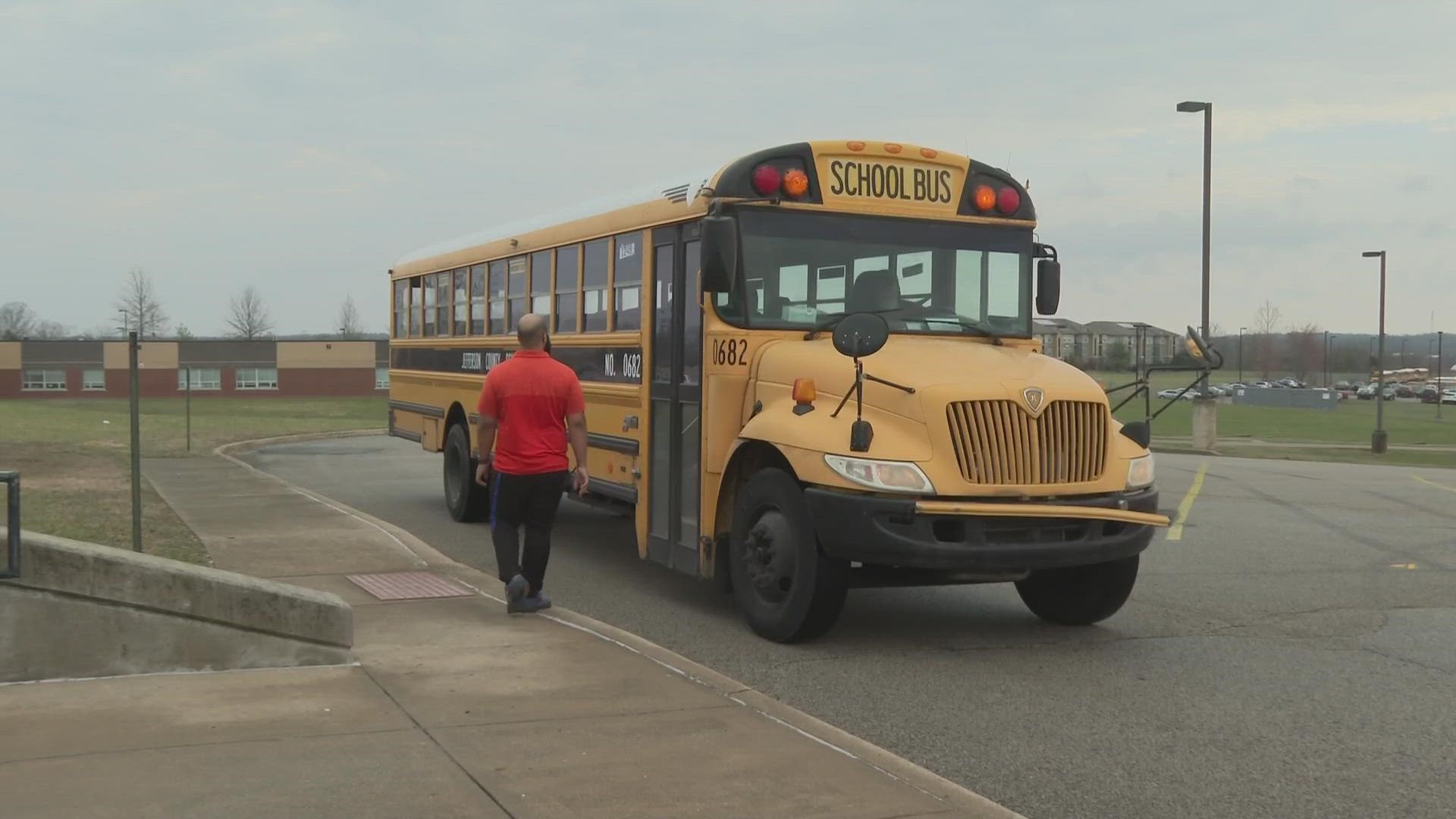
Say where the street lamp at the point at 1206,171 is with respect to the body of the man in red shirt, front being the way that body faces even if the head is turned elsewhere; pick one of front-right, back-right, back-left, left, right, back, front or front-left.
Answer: front-right

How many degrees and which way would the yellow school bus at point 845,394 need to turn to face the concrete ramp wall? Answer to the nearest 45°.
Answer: approximately 90° to its right

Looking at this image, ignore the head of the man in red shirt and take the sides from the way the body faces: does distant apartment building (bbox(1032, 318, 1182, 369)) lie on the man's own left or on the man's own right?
on the man's own right

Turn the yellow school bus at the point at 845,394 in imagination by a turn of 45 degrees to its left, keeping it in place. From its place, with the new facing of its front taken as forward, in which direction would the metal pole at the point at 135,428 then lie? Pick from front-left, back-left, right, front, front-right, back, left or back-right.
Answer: back

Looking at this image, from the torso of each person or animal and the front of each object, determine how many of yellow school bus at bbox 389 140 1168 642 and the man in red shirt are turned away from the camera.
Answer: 1

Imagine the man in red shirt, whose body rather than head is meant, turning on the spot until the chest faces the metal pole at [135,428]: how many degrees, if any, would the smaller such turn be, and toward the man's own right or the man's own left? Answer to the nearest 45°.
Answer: approximately 90° to the man's own left

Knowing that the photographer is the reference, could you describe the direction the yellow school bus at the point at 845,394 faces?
facing the viewer and to the right of the viewer

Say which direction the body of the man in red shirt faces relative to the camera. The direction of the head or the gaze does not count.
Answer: away from the camera

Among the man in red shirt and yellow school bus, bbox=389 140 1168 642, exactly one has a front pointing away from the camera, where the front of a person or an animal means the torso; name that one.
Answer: the man in red shirt

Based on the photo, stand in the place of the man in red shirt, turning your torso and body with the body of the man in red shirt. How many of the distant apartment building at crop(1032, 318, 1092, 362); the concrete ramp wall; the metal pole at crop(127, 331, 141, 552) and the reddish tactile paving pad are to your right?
1

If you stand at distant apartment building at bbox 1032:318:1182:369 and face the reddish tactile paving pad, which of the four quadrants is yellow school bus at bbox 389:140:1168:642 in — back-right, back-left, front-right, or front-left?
front-left

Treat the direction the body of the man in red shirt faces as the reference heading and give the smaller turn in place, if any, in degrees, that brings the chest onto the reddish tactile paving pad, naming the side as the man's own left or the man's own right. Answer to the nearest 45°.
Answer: approximately 45° to the man's own left

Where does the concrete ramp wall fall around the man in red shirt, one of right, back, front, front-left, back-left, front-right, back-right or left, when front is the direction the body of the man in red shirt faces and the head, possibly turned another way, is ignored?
back-left
